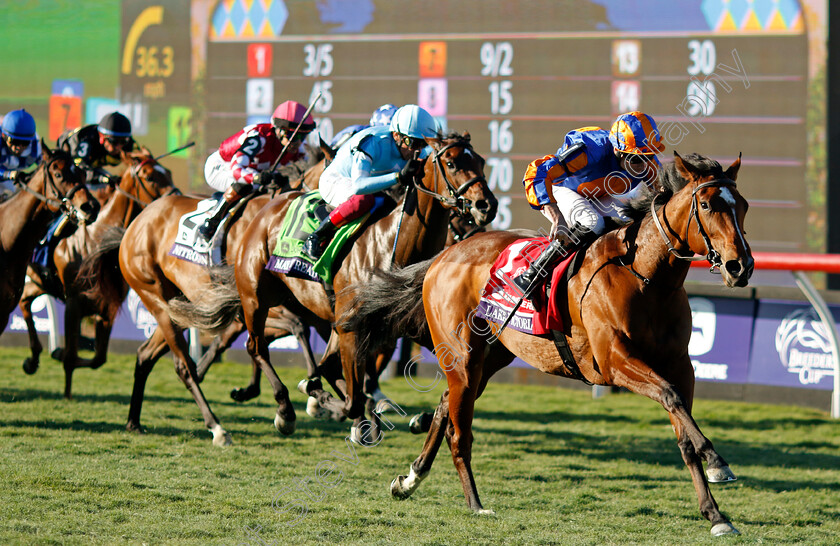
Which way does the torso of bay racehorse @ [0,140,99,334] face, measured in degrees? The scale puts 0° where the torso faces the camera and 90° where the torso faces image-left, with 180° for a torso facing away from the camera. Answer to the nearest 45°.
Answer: approximately 315°

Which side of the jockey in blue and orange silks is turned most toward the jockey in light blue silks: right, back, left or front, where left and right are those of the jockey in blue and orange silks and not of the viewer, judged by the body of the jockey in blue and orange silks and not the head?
back

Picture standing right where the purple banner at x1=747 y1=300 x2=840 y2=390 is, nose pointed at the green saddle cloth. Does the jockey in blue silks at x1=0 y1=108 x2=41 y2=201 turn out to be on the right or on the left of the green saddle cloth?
right

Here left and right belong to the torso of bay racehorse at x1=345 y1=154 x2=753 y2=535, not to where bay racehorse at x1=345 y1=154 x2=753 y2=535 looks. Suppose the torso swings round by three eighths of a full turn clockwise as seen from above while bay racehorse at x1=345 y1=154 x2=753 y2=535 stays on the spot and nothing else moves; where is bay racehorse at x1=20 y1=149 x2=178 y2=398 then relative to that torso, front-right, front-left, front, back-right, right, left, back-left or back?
front-right

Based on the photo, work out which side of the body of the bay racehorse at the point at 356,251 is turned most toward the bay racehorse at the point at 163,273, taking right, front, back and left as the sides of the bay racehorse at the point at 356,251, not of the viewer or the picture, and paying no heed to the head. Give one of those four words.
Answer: back

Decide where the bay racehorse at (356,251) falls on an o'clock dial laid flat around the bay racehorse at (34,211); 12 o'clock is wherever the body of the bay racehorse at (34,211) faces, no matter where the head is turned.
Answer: the bay racehorse at (356,251) is roughly at 12 o'clock from the bay racehorse at (34,211).

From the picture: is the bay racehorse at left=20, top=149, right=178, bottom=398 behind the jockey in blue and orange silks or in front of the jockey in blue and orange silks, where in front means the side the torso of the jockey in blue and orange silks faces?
behind

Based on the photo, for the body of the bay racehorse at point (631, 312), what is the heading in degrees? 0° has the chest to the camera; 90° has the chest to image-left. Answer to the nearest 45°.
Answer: approximately 315°

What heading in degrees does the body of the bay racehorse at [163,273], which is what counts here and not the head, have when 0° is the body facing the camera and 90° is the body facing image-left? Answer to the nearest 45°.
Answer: approximately 315°

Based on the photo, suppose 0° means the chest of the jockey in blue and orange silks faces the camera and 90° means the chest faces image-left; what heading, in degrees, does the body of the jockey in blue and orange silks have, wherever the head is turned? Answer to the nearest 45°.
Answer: approximately 315°

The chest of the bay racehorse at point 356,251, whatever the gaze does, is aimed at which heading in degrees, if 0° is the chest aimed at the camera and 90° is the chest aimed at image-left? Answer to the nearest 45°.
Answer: approximately 315°

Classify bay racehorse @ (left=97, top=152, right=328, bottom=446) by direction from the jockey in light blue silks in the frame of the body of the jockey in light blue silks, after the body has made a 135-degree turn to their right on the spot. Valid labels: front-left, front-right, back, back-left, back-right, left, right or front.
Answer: front-right

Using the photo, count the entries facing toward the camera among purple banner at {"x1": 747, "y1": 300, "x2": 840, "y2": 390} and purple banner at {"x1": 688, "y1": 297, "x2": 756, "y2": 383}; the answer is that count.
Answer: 2

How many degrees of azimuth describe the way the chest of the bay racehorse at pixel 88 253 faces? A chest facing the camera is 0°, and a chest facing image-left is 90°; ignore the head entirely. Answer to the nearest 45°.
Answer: approximately 315°
